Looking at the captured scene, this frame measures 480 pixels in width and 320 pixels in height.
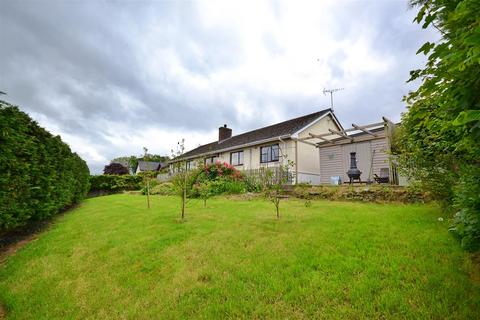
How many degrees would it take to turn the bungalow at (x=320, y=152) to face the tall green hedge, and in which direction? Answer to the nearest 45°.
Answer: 0° — it already faces it

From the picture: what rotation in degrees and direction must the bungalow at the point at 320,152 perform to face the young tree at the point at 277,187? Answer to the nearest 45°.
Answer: approximately 45° to its left

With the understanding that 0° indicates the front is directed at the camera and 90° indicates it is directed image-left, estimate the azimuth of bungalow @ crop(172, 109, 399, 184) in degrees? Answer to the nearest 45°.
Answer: approximately 45°

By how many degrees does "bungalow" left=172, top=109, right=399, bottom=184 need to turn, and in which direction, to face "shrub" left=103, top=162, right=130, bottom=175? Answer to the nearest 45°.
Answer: approximately 90° to its right

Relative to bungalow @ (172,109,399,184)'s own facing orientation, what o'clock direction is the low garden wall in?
The low garden wall is roughly at 10 o'clock from the bungalow.

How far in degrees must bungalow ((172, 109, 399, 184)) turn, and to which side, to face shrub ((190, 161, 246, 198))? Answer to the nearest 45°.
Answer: approximately 45° to its right

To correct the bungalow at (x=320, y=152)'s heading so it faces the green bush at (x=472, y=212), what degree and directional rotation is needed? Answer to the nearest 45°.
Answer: approximately 45° to its left

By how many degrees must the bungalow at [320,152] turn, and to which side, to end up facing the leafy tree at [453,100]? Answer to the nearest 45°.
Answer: approximately 45° to its left
